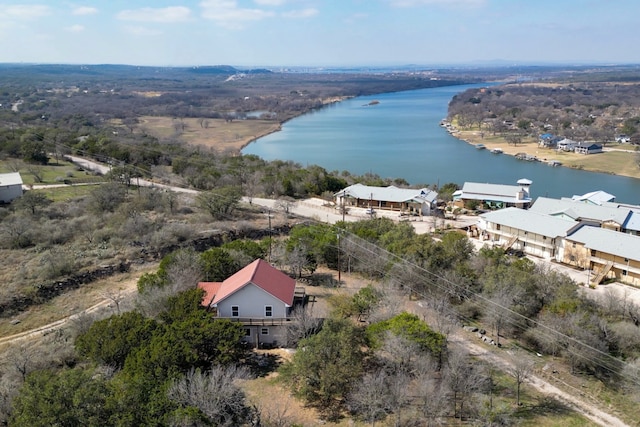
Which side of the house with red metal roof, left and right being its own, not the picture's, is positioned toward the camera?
front

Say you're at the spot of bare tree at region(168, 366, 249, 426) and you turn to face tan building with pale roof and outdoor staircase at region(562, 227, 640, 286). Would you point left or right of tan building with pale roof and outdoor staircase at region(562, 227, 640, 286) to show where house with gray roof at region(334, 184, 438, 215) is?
left

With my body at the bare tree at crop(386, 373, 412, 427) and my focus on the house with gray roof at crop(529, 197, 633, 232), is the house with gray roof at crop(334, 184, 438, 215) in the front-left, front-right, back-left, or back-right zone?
front-left

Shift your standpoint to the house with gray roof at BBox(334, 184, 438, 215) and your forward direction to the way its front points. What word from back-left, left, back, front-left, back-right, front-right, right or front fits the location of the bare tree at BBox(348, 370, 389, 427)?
front

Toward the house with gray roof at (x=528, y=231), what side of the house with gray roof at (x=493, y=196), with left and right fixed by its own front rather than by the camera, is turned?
front

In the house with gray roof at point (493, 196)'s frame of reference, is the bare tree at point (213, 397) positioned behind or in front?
in front

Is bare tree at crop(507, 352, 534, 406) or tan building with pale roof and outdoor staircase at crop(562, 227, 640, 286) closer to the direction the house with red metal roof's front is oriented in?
the bare tree

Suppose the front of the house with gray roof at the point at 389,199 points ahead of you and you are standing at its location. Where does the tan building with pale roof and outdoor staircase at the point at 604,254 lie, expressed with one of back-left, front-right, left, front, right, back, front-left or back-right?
front-left

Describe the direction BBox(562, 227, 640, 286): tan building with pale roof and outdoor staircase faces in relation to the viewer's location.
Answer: facing the viewer and to the left of the viewer

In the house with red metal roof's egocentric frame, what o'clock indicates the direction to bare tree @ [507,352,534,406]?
The bare tree is roughly at 10 o'clock from the house with red metal roof.

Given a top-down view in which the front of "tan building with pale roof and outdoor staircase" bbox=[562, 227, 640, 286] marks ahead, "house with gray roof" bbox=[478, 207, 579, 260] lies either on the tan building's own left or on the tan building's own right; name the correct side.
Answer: on the tan building's own right

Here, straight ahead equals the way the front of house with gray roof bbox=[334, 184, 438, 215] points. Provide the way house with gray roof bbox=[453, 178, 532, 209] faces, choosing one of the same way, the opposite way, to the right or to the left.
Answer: the same way

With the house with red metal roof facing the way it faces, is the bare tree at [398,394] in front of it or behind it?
in front

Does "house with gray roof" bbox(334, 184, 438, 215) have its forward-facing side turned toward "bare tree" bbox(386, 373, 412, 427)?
yes

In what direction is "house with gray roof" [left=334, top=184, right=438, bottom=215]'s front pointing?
toward the camera

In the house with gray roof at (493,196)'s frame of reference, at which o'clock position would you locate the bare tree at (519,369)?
The bare tree is roughly at 12 o'clock from the house with gray roof.

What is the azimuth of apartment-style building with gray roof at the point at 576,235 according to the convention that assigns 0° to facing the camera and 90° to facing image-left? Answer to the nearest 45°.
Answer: approximately 45°
